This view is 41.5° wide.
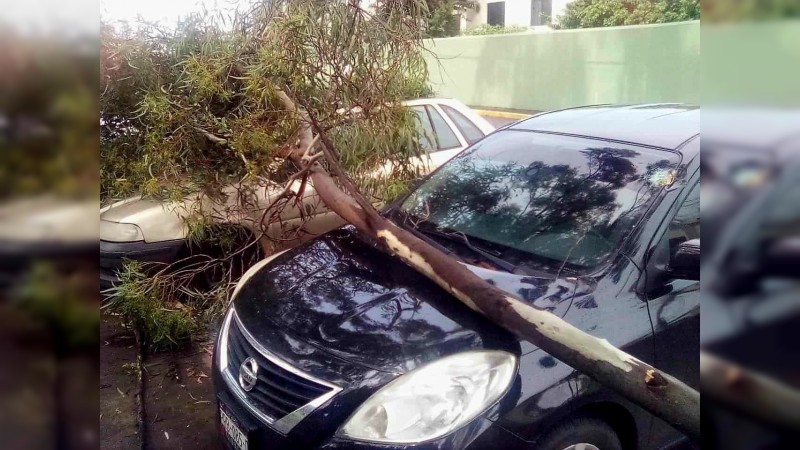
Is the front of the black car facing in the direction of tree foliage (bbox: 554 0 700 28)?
no

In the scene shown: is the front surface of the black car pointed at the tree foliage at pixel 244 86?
no

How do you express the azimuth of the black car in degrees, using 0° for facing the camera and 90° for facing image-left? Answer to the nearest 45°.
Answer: approximately 45°
